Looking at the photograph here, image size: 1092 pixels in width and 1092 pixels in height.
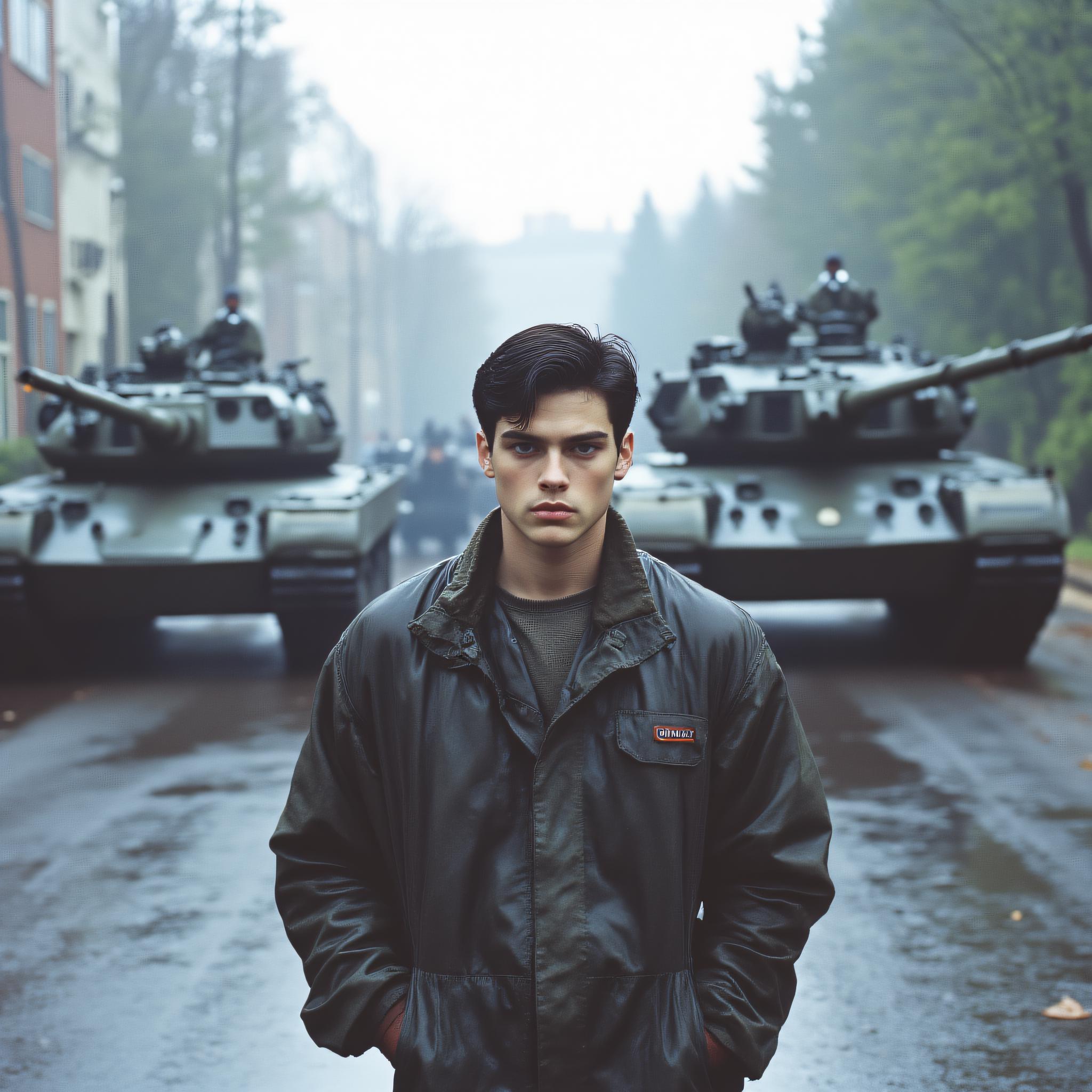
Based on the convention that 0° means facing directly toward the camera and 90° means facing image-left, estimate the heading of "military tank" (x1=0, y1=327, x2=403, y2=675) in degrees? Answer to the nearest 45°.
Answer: approximately 0°

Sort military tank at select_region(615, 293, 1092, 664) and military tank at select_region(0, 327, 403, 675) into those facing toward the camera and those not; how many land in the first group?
2

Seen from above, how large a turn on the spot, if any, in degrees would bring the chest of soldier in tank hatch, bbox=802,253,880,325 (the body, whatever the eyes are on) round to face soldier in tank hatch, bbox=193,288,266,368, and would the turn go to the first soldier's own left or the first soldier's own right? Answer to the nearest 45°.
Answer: approximately 90° to the first soldier's own right

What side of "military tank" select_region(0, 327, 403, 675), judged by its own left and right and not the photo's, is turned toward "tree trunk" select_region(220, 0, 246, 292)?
back

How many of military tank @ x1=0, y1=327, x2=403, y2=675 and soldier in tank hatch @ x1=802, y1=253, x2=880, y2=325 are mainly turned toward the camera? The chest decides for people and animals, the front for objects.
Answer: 2
